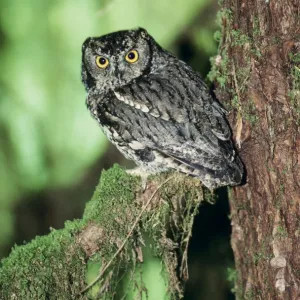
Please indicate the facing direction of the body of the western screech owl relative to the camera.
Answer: to the viewer's left
